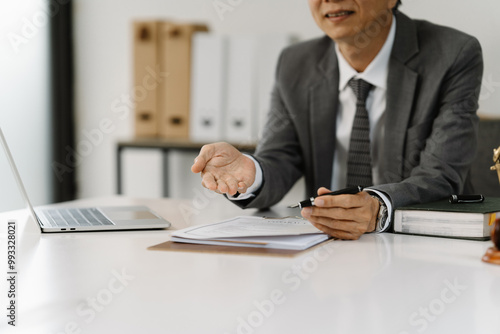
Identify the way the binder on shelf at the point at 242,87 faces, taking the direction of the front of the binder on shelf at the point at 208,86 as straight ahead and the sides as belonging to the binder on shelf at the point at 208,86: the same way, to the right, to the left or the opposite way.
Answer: the same way

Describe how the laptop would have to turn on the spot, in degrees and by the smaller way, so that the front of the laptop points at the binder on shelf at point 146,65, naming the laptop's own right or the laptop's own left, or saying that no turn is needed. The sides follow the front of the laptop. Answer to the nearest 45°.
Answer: approximately 90° to the laptop's own left

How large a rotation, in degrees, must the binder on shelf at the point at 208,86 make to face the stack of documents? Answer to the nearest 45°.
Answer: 0° — it already faces it

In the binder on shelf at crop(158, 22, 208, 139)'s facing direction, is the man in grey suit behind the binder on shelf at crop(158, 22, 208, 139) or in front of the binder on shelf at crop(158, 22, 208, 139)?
in front

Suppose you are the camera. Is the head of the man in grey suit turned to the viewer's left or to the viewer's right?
to the viewer's left

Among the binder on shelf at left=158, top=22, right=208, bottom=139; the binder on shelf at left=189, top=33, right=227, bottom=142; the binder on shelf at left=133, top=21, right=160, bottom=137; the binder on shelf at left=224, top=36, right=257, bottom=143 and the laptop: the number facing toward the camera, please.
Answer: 4

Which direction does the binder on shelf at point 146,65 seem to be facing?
toward the camera

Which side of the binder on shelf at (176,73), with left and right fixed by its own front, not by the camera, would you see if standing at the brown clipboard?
front

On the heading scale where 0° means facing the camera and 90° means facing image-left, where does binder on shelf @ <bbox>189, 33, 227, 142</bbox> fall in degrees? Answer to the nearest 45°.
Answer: approximately 0°

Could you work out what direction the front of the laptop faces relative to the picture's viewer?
facing to the right of the viewer

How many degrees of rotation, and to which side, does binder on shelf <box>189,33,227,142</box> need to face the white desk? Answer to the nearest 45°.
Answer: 0° — it already faces it

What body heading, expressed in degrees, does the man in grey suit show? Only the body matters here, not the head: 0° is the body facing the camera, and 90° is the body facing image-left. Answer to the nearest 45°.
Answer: approximately 45°

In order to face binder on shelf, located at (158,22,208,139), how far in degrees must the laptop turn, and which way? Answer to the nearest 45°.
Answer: approximately 90° to its left

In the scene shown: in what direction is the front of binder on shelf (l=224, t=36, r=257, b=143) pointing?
toward the camera

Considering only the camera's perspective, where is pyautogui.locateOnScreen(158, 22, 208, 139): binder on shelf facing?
facing the viewer
